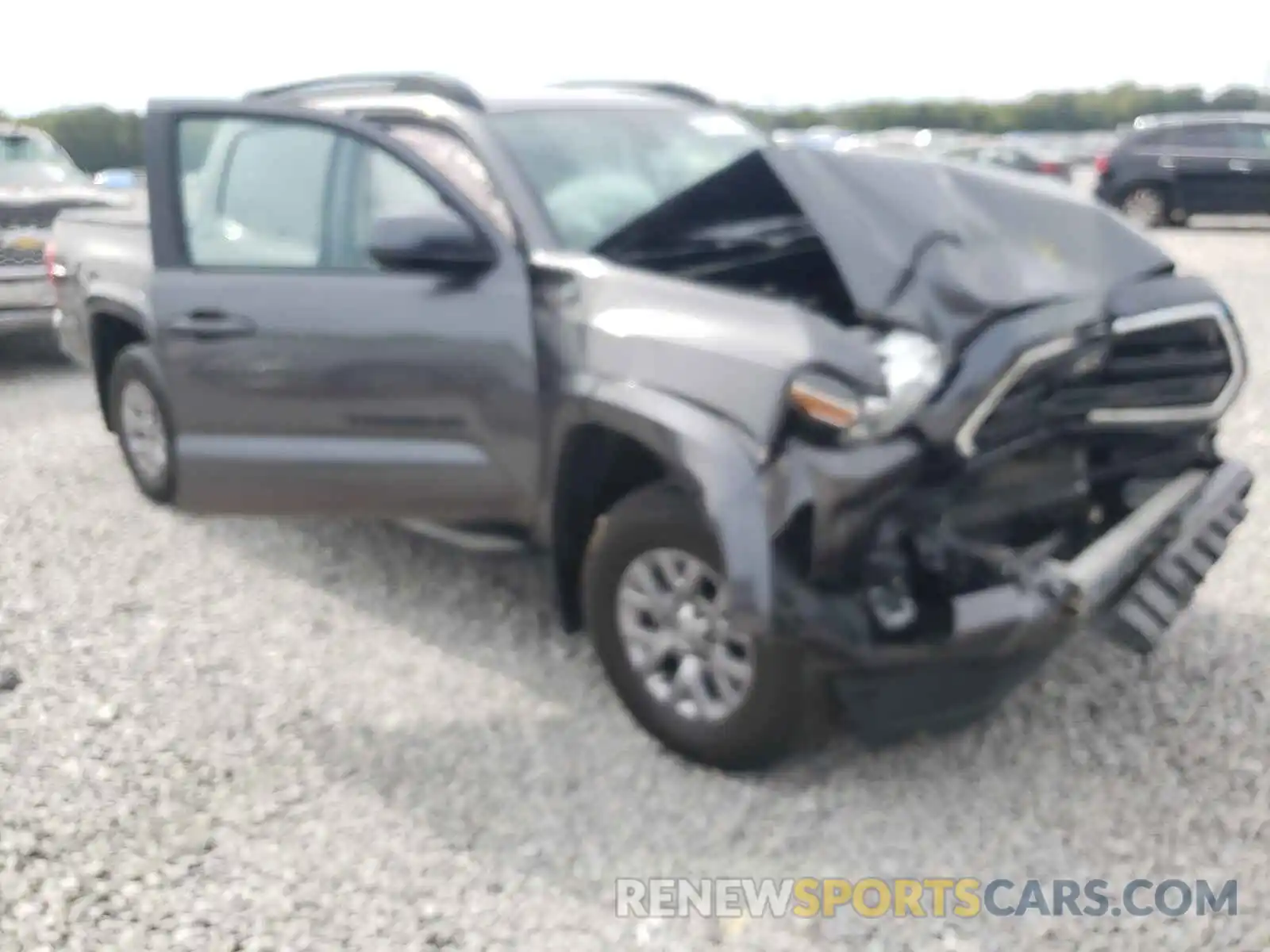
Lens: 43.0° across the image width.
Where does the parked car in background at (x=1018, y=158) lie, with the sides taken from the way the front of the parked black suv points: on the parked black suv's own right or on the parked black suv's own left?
on the parked black suv's own left

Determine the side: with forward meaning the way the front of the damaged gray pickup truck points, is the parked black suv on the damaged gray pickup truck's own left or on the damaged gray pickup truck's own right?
on the damaged gray pickup truck's own left

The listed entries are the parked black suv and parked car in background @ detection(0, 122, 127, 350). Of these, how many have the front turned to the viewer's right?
1

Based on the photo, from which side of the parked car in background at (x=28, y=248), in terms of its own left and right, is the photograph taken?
front

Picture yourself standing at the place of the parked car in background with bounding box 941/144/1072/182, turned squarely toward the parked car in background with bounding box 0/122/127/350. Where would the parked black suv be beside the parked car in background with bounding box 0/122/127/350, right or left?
left

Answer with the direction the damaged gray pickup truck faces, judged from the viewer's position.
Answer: facing the viewer and to the right of the viewer

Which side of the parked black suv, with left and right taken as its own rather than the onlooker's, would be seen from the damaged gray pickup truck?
right

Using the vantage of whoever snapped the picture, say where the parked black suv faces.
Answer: facing to the right of the viewer

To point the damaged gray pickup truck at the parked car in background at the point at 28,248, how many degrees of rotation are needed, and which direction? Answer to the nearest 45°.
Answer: approximately 180°

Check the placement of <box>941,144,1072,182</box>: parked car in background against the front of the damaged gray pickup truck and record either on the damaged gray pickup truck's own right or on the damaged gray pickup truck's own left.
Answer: on the damaged gray pickup truck's own left

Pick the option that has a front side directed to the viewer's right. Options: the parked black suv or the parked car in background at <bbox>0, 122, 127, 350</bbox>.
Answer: the parked black suv

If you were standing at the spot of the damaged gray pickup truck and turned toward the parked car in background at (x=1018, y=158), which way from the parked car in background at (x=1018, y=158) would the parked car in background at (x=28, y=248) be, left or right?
left

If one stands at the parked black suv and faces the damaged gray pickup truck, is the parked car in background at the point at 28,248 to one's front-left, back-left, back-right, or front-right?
front-right

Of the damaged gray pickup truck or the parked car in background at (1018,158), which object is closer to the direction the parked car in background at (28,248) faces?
the damaged gray pickup truck
